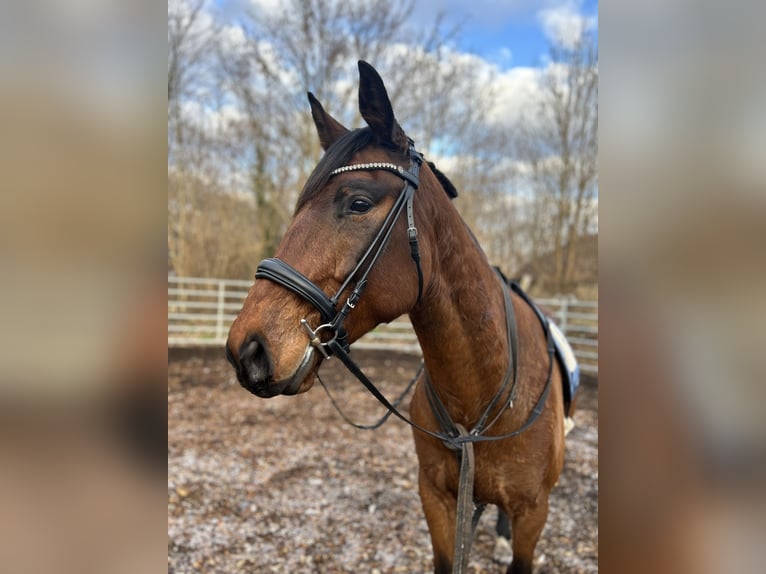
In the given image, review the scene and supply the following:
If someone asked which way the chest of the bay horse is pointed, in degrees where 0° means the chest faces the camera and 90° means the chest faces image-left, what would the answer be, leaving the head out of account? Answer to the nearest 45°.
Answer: approximately 45°
